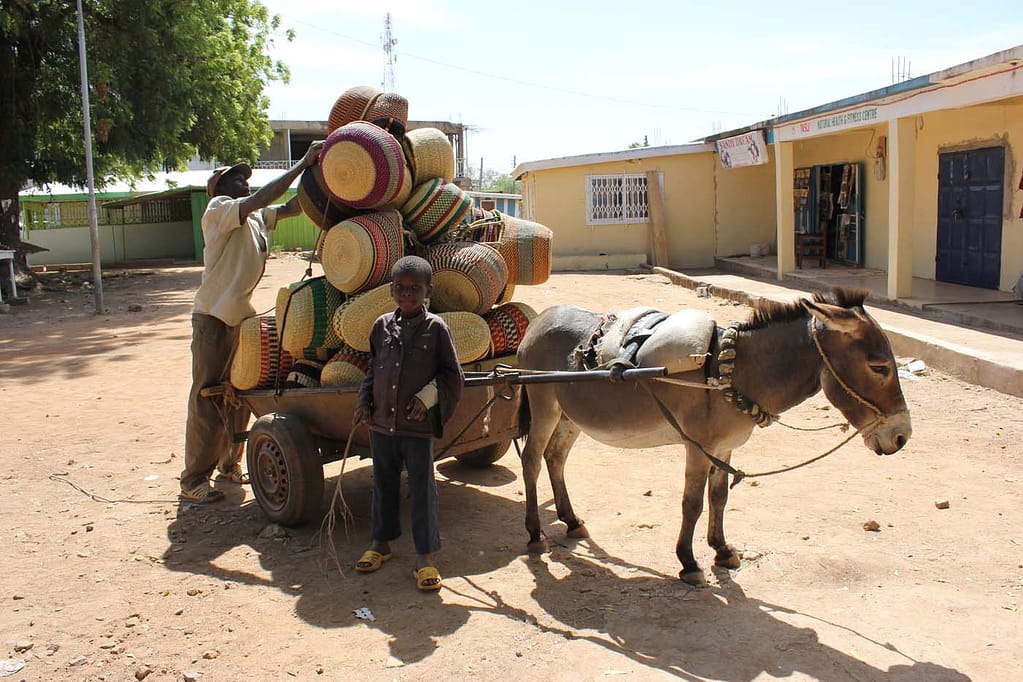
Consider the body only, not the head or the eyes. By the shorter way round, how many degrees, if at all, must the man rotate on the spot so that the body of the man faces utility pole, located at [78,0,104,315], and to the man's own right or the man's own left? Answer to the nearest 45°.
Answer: approximately 90° to the man's own left

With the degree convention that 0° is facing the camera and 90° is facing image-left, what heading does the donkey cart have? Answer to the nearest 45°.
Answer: approximately 315°

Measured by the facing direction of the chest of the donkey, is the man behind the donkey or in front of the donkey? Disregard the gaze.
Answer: behind

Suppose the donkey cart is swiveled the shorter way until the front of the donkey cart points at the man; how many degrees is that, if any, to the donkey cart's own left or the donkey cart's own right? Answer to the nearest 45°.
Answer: approximately 180°

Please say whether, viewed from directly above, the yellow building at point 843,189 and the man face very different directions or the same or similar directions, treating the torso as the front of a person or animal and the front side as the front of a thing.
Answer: very different directions

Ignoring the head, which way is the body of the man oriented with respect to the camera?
to the viewer's right

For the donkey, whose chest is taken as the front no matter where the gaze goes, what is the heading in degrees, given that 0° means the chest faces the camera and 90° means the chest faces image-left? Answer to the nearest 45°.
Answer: approximately 315°

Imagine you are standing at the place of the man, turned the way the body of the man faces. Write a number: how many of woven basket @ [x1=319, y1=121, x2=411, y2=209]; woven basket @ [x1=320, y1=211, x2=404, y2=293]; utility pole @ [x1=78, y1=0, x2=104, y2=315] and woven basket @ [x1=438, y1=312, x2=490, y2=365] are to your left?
1

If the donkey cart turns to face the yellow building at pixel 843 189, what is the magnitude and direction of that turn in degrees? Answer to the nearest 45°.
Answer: approximately 90° to its left

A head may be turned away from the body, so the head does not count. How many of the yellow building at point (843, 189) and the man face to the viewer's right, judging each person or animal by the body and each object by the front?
1
